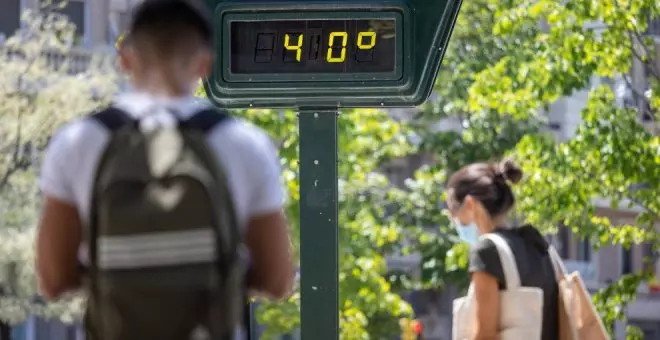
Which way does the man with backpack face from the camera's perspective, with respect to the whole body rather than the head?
away from the camera

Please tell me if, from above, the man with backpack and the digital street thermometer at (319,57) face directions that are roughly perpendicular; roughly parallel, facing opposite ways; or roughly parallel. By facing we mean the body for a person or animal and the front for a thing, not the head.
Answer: roughly parallel, facing opposite ways

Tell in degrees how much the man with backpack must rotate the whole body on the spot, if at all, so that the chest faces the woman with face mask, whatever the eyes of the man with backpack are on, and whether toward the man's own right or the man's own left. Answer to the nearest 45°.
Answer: approximately 45° to the man's own right

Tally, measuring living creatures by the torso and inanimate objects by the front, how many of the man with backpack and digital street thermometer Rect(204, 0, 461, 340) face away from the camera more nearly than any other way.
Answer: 1

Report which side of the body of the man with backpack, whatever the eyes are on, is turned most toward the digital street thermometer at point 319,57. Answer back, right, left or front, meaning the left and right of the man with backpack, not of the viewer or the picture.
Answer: front

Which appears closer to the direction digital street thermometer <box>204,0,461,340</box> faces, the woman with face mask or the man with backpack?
the man with backpack

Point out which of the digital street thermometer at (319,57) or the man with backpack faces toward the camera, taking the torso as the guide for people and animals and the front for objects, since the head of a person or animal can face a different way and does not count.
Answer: the digital street thermometer

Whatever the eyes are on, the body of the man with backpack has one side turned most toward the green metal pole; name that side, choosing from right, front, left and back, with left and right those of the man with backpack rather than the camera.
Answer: front

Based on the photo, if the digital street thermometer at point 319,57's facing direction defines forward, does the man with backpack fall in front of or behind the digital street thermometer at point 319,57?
in front

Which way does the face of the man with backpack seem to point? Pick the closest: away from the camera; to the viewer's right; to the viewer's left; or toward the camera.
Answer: away from the camera

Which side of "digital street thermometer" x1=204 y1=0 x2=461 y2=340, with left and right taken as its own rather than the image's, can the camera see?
front

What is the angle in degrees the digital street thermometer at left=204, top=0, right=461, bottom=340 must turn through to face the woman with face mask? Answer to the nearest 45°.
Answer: approximately 45° to its left
